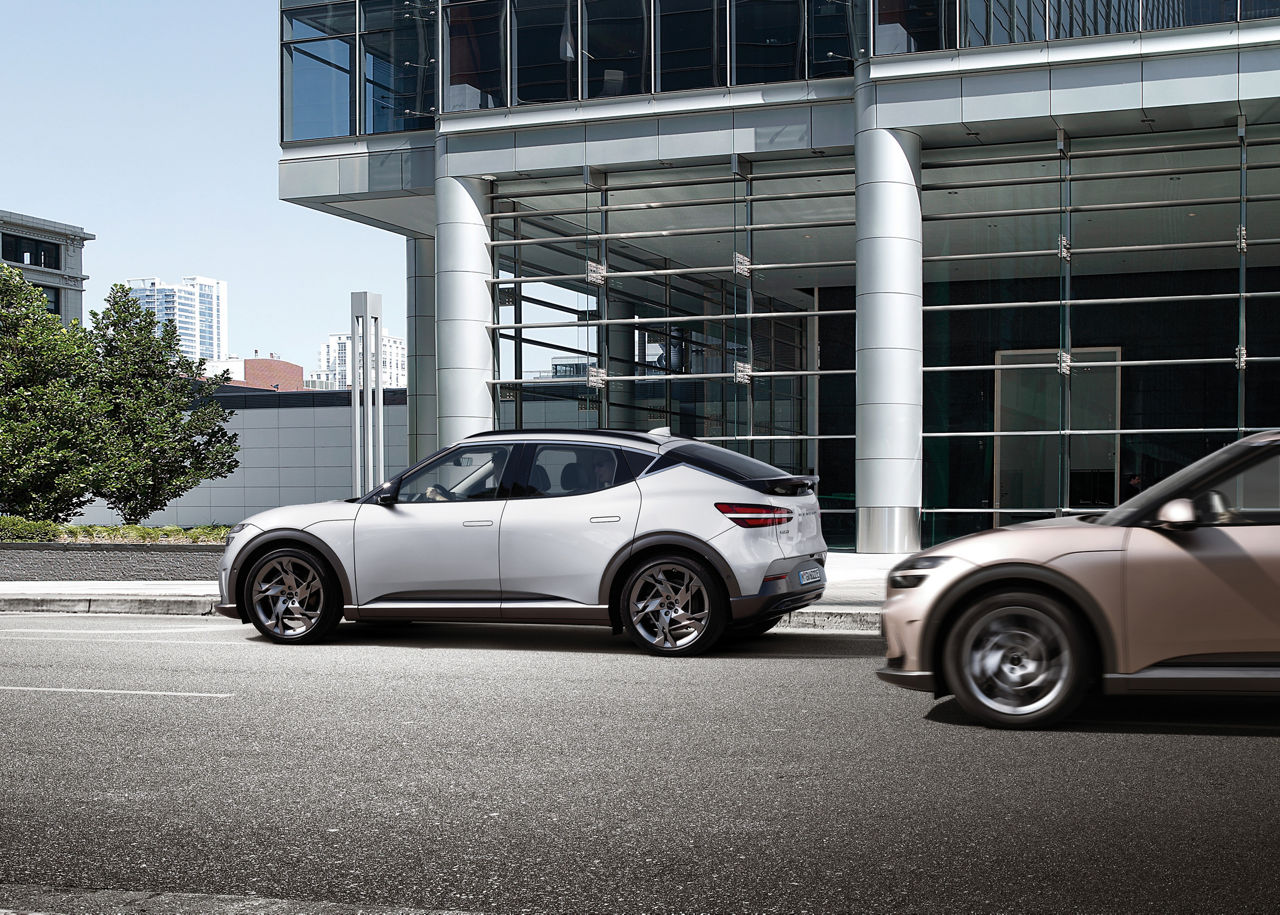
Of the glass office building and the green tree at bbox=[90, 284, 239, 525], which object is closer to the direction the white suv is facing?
the green tree

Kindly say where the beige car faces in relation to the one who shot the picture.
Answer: facing to the left of the viewer

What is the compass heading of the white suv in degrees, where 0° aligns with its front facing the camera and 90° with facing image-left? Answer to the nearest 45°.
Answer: approximately 90°

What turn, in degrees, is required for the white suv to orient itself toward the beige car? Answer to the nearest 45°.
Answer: approximately 135° to its left

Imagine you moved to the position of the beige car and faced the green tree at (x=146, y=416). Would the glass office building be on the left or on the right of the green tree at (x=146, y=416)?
right

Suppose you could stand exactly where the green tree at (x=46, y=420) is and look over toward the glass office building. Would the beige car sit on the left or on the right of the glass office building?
right

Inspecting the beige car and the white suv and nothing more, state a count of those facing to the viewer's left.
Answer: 2

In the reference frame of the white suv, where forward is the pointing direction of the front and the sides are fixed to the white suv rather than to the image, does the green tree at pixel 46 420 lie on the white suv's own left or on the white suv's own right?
on the white suv's own right

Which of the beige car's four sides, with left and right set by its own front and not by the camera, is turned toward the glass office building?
right

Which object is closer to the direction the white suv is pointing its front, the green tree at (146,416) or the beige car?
the green tree

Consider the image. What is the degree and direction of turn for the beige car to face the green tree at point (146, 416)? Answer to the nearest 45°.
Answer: approximately 45° to its right

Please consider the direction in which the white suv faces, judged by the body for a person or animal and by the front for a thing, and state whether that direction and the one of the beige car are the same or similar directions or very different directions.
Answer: same or similar directions

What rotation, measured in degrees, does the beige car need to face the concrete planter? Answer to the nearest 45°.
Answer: approximately 45° to its right

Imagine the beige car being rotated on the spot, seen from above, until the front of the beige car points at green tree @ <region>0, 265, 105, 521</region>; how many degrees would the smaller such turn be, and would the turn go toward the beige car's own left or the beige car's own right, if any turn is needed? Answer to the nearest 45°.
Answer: approximately 45° to the beige car's own right

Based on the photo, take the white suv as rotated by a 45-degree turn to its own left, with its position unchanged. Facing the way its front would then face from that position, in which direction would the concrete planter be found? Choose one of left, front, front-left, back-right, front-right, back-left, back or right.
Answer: right
